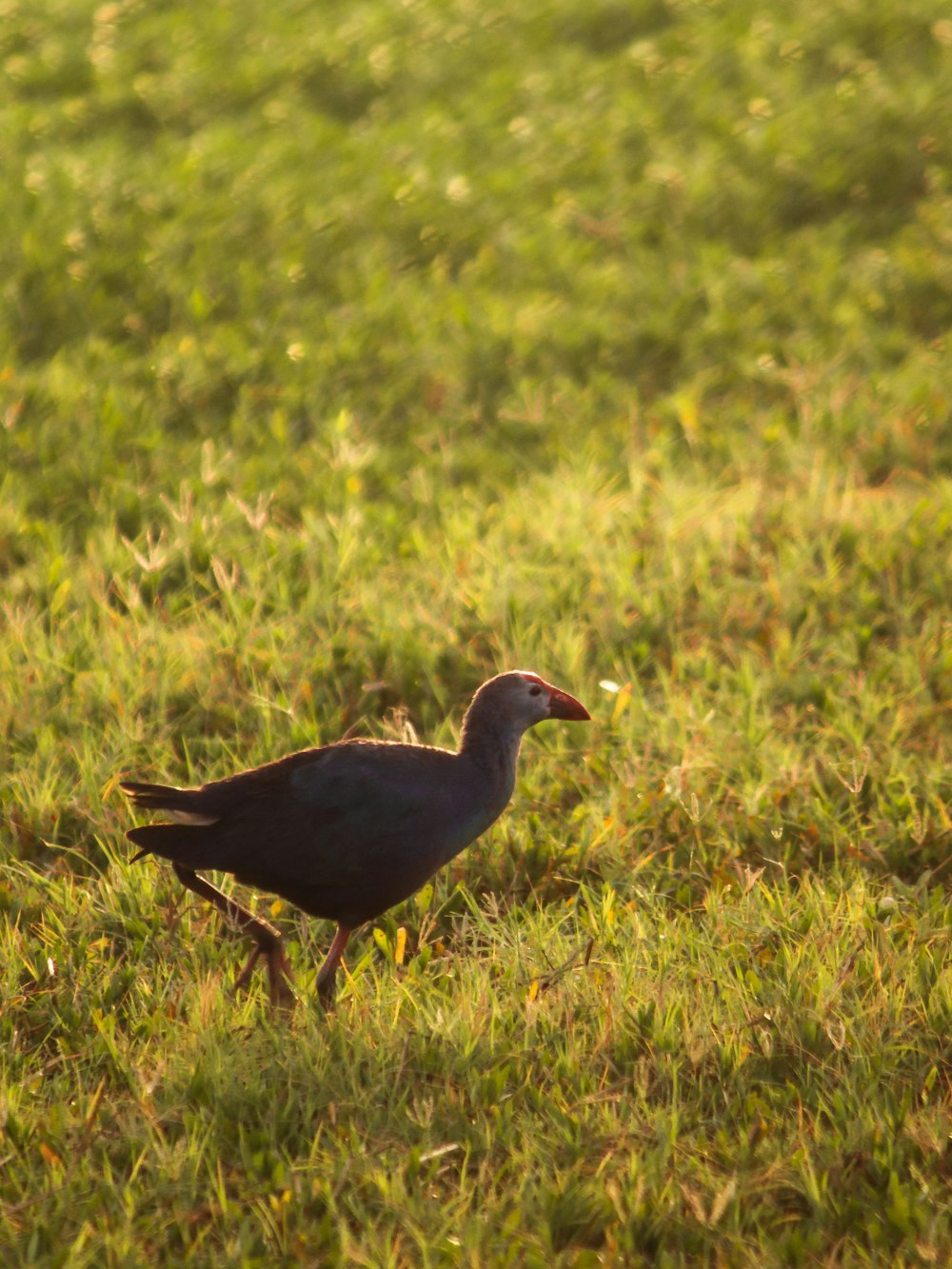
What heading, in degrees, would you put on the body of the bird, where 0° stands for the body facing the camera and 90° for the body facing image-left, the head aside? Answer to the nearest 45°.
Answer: approximately 270°
